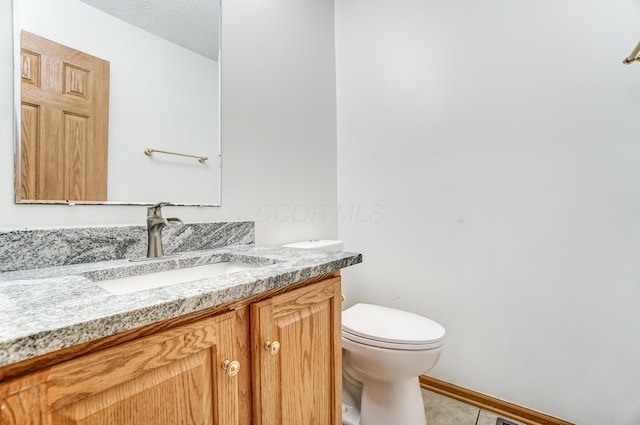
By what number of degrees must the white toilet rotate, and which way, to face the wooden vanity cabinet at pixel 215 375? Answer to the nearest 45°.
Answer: approximately 90° to its right

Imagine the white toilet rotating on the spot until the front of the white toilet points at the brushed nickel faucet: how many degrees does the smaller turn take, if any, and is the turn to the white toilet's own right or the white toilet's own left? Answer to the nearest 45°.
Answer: approximately 90° to the white toilet's own right

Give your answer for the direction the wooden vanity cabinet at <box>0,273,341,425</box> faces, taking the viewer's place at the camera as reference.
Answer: facing the viewer and to the right of the viewer

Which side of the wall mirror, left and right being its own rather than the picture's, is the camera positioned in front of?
front

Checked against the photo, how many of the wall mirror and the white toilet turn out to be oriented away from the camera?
0

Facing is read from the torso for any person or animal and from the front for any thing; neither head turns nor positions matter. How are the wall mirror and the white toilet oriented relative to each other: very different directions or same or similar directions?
same or similar directions

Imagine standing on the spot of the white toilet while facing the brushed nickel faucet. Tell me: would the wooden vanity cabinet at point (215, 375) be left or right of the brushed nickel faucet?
left
